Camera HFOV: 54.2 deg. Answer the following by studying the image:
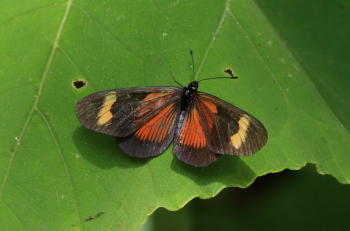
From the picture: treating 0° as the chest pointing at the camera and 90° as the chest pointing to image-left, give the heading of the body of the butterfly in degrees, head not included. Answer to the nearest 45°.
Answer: approximately 180°
